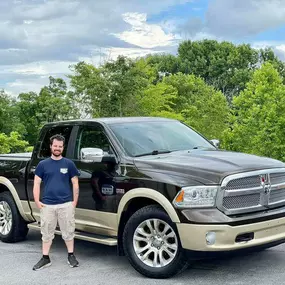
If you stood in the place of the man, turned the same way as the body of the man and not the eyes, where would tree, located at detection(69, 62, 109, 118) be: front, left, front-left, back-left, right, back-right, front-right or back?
back

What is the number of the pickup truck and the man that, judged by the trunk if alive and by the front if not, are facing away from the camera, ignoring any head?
0

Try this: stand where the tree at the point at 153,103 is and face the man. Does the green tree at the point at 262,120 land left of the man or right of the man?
left

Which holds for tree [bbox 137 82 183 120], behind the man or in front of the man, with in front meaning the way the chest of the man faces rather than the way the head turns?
behind

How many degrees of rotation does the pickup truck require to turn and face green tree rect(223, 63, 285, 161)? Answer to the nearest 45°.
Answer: approximately 135° to its left

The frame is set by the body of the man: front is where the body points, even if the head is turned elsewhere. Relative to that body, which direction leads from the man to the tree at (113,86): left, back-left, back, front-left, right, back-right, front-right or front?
back

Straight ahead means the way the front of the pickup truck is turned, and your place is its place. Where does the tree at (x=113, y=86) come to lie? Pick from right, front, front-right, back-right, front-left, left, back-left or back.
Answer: back-left

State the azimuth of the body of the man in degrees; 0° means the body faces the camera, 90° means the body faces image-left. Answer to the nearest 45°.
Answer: approximately 0°

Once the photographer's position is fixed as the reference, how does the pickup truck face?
facing the viewer and to the right of the viewer

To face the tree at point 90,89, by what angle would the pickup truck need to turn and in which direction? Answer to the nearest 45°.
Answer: approximately 135° to its left
